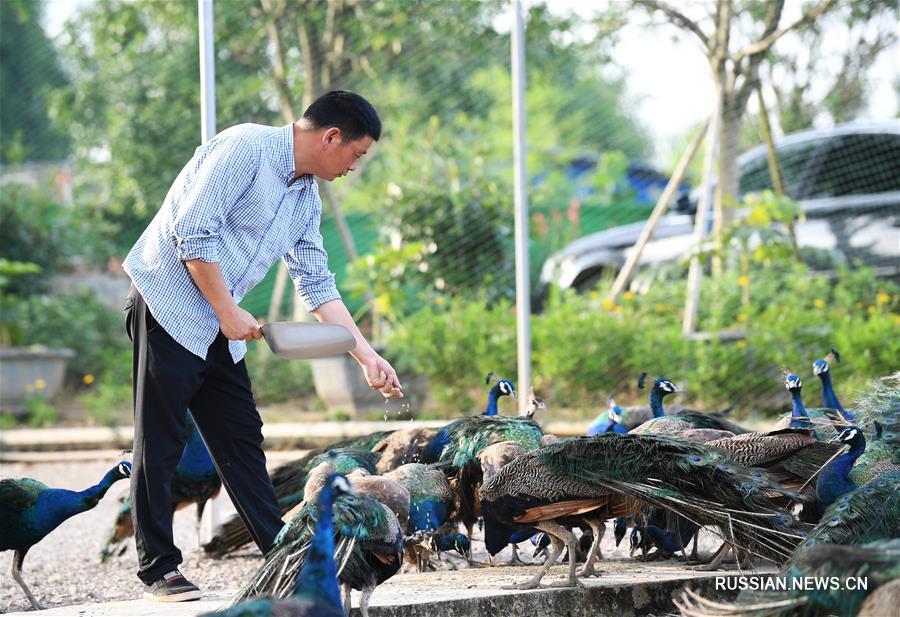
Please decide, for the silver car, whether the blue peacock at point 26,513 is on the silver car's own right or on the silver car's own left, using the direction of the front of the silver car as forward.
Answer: on the silver car's own left

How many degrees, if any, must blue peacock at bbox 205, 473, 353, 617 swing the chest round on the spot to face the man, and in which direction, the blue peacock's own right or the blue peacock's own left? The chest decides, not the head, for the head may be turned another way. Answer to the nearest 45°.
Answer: approximately 90° to the blue peacock's own left

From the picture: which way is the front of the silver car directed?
to the viewer's left

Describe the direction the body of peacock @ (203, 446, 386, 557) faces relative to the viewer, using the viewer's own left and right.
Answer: facing to the right of the viewer

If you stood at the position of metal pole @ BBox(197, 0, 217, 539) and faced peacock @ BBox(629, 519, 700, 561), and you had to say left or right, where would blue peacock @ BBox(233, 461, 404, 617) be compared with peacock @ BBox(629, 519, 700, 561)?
right

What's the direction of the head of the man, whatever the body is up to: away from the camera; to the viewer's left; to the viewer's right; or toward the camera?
to the viewer's right

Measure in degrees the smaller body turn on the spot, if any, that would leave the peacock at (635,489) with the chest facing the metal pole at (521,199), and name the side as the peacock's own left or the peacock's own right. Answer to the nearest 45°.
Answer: approximately 90° to the peacock's own right

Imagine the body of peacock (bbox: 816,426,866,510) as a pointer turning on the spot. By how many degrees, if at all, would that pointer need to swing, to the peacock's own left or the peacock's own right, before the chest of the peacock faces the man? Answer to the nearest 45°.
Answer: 0° — it already faces them

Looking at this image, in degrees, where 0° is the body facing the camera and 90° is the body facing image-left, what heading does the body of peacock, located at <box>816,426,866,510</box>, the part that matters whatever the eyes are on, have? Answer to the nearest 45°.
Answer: approximately 45°

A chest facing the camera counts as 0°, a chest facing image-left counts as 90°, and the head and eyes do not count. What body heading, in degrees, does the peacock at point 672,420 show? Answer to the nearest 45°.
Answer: approximately 90°

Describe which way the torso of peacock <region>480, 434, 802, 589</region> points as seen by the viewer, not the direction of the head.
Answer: to the viewer's left
